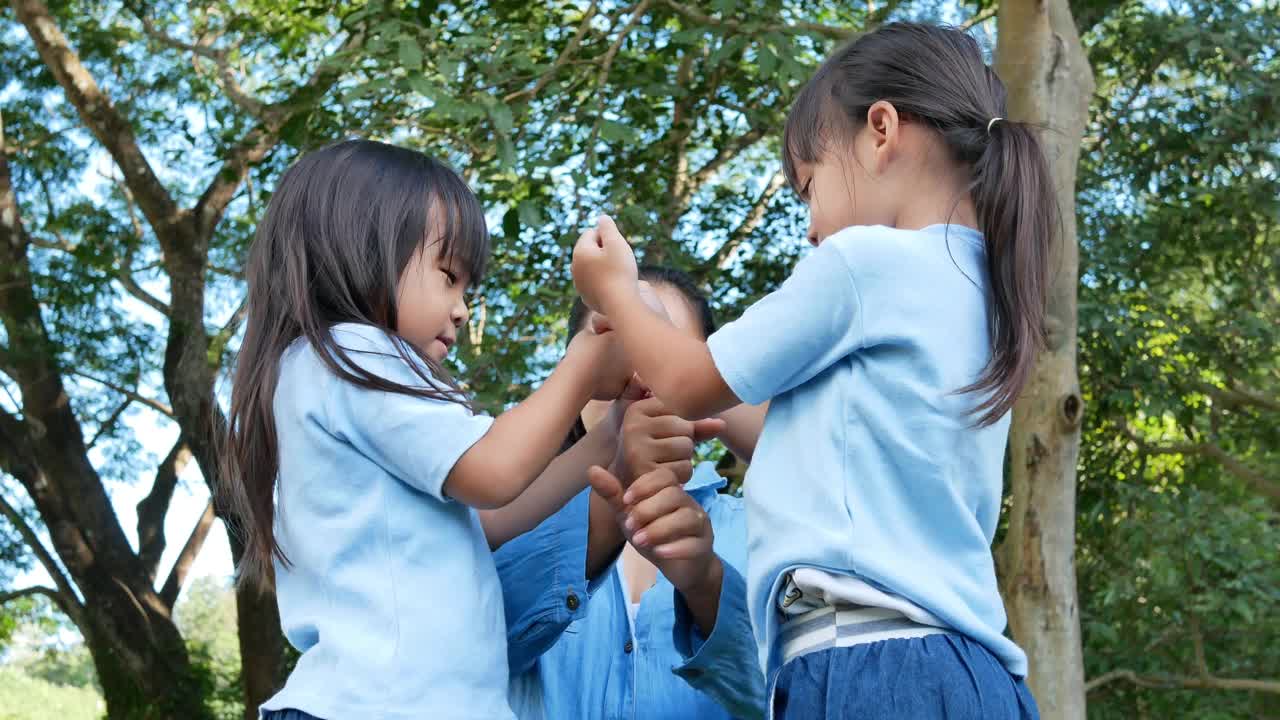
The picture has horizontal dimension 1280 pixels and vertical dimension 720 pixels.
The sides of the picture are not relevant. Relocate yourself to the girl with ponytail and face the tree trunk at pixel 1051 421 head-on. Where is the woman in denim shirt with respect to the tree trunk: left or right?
left

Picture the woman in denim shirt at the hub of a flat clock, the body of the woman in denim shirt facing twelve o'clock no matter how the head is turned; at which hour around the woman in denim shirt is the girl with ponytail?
The girl with ponytail is roughly at 11 o'clock from the woman in denim shirt.

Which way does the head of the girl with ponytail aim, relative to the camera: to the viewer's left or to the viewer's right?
to the viewer's left

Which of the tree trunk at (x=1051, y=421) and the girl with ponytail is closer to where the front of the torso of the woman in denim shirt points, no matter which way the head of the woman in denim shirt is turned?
the girl with ponytail

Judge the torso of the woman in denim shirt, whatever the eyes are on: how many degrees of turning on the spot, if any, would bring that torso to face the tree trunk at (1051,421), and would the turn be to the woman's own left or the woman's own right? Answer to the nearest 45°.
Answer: approximately 135° to the woman's own left

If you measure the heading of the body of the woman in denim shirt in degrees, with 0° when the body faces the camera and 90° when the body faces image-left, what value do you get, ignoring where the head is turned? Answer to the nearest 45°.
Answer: approximately 0°
